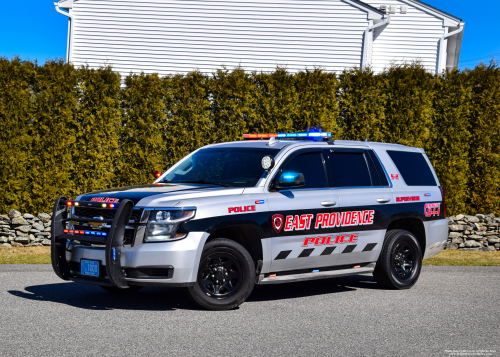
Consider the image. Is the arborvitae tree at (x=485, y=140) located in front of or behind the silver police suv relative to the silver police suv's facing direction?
behind

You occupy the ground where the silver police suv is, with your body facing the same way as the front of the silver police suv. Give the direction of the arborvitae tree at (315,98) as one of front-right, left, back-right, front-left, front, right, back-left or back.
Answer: back-right

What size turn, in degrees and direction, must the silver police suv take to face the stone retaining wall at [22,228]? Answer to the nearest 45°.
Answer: approximately 90° to its right

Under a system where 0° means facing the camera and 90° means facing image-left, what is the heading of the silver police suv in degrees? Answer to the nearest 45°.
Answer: approximately 45°

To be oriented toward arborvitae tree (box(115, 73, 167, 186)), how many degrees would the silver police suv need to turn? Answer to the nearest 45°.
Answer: approximately 90° to its right

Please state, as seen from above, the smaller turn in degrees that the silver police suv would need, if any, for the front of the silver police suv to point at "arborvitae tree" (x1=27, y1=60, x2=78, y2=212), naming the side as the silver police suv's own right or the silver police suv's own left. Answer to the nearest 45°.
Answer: approximately 90° to the silver police suv's own right

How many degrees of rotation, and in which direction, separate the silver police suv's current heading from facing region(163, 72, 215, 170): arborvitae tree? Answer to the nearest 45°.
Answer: approximately 135° to its right

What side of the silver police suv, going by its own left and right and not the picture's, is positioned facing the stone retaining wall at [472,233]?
back
